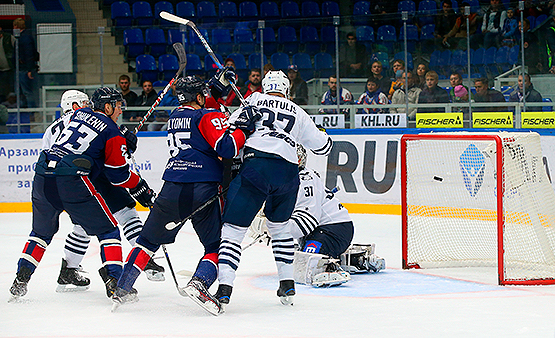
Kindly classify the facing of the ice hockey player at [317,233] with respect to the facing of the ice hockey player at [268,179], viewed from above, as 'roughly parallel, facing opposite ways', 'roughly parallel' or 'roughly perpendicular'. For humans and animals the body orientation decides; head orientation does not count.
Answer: roughly perpendicular

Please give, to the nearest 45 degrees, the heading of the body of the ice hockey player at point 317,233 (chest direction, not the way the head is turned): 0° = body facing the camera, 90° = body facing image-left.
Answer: approximately 90°

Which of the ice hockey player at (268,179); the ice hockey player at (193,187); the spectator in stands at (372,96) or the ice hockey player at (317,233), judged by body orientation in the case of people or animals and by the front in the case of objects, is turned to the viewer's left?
the ice hockey player at (317,233)

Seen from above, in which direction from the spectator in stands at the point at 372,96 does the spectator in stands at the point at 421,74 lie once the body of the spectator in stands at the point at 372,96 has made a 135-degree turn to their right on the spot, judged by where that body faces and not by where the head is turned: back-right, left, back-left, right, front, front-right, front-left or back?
back-right

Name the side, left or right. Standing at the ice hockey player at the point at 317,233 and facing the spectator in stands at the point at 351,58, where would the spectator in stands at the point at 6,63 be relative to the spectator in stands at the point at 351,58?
left

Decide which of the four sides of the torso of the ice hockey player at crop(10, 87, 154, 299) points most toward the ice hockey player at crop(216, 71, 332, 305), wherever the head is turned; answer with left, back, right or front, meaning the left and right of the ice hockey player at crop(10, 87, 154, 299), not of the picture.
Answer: right

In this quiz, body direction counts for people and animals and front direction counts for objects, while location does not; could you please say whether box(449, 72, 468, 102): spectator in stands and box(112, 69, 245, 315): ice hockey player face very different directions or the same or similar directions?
very different directions

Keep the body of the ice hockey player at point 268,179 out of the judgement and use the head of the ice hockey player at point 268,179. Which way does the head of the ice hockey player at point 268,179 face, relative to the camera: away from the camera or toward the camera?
away from the camera

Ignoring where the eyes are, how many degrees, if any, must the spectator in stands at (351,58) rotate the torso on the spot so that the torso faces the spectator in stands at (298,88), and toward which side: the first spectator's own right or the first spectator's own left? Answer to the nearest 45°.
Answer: approximately 90° to the first spectator's own right

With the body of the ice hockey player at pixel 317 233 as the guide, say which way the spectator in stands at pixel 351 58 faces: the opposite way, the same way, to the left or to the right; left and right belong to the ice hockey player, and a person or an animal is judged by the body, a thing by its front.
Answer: to the left
